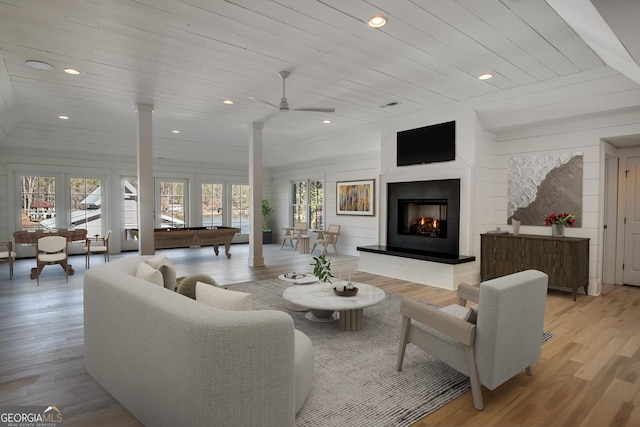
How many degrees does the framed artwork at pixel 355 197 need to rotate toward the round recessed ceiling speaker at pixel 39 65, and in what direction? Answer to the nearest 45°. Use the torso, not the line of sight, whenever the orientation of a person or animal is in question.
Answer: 0° — it already faces it

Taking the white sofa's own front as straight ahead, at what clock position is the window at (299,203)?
The window is roughly at 11 o'clock from the white sofa.

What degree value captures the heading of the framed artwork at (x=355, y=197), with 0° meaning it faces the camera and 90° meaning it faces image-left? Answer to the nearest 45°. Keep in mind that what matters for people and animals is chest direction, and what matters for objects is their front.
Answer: approximately 45°

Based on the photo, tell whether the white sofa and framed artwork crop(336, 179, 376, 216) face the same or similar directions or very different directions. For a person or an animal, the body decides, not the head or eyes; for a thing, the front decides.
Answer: very different directions

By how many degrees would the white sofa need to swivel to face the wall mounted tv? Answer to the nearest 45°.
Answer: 0° — it already faces it

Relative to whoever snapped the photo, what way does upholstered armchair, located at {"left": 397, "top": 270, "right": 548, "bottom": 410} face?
facing away from the viewer and to the left of the viewer

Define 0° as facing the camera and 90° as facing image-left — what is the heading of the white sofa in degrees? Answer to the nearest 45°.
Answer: approximately 225°
